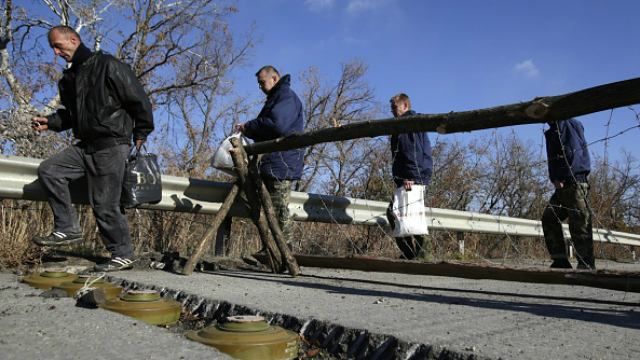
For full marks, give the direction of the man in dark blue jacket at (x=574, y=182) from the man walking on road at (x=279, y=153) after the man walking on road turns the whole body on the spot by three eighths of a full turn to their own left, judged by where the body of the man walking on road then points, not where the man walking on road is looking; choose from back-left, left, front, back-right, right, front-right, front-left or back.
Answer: front-left

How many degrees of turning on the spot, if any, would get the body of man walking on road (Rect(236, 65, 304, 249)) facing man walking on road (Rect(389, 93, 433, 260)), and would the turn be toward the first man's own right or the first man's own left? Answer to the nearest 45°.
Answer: approximately 135° to the first man's own right

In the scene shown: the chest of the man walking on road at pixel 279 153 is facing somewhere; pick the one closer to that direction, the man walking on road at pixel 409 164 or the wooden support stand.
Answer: the wooden support stand

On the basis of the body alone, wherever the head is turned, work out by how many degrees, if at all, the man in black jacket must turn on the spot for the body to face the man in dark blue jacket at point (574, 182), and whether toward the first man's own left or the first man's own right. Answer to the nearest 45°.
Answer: approximately 135° to the first man's own left

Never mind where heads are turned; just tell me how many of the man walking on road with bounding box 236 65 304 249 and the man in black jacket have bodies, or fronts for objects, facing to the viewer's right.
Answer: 0

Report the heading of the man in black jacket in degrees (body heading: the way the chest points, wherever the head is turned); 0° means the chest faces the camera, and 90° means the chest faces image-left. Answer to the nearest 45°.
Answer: approximately 45°

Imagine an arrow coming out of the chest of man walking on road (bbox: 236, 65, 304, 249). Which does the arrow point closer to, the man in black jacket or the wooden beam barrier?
the man in black jacket

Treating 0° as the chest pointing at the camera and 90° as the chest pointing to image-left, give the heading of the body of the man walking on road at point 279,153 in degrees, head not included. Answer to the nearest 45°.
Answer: approximately 90°

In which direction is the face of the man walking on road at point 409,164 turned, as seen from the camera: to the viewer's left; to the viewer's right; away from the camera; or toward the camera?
to the viewer's left

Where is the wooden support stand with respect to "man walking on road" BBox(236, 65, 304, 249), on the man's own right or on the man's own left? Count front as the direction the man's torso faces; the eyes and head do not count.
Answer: on the man's own left
